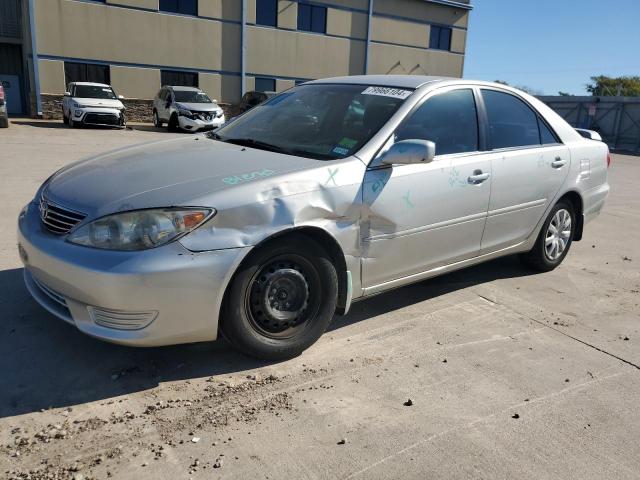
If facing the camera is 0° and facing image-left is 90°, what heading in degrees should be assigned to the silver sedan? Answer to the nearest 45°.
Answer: approximately 45°

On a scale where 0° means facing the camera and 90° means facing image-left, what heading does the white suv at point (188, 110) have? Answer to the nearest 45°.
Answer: approximately 315°

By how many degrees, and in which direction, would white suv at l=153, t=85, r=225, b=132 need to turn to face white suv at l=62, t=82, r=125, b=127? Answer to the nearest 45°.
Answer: approximately 135° to its right

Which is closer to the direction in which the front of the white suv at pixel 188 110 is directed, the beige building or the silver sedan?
the silver sedan

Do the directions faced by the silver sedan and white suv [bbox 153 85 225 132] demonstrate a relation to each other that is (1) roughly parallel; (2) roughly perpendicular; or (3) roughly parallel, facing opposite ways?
roughly perpendicular

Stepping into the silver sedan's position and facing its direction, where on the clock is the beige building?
The beige building is roughly at 4 o'clock from the silver sedan.
